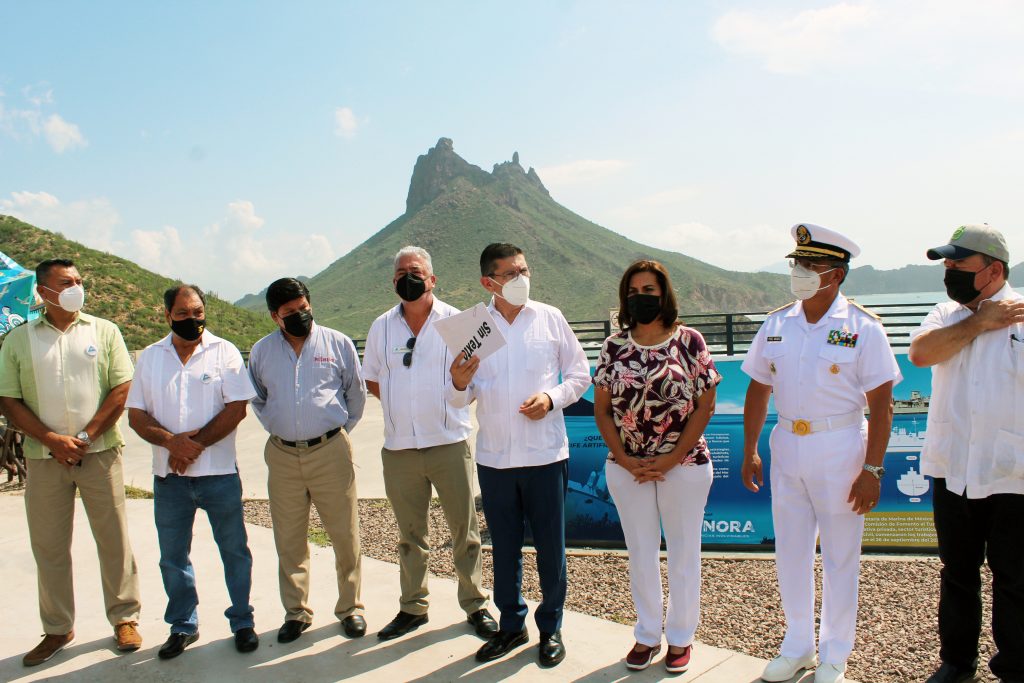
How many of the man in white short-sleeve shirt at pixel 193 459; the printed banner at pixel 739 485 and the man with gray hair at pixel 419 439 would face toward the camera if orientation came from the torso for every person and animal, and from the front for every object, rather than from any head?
3

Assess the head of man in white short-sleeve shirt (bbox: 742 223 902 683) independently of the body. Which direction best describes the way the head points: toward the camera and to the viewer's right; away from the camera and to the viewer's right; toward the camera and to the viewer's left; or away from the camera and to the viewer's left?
toward the camera and to the viewer's left

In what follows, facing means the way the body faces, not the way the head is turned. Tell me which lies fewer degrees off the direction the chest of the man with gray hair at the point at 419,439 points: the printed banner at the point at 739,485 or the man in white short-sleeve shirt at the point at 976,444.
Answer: the man in white short-sleeve shirt

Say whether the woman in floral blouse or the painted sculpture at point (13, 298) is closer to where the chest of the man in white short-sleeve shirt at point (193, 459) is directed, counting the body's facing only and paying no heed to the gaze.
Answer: the woman in floral blouse

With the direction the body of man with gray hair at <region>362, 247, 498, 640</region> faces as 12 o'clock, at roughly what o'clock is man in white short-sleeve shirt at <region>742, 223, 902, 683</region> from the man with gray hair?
The man in white short-sleeve shirt is roughly at 10 o'clock from the man with gray hair.

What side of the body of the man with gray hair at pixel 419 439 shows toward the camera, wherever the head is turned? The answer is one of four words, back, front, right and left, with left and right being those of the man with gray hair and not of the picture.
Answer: front

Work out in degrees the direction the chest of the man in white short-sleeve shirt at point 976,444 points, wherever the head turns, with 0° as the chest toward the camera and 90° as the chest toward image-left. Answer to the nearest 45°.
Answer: approximately 45°

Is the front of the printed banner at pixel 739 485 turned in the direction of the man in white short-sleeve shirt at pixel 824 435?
yes

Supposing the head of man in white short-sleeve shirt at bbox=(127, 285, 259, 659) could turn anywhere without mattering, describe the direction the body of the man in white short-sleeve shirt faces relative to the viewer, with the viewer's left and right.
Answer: facing the viewer
